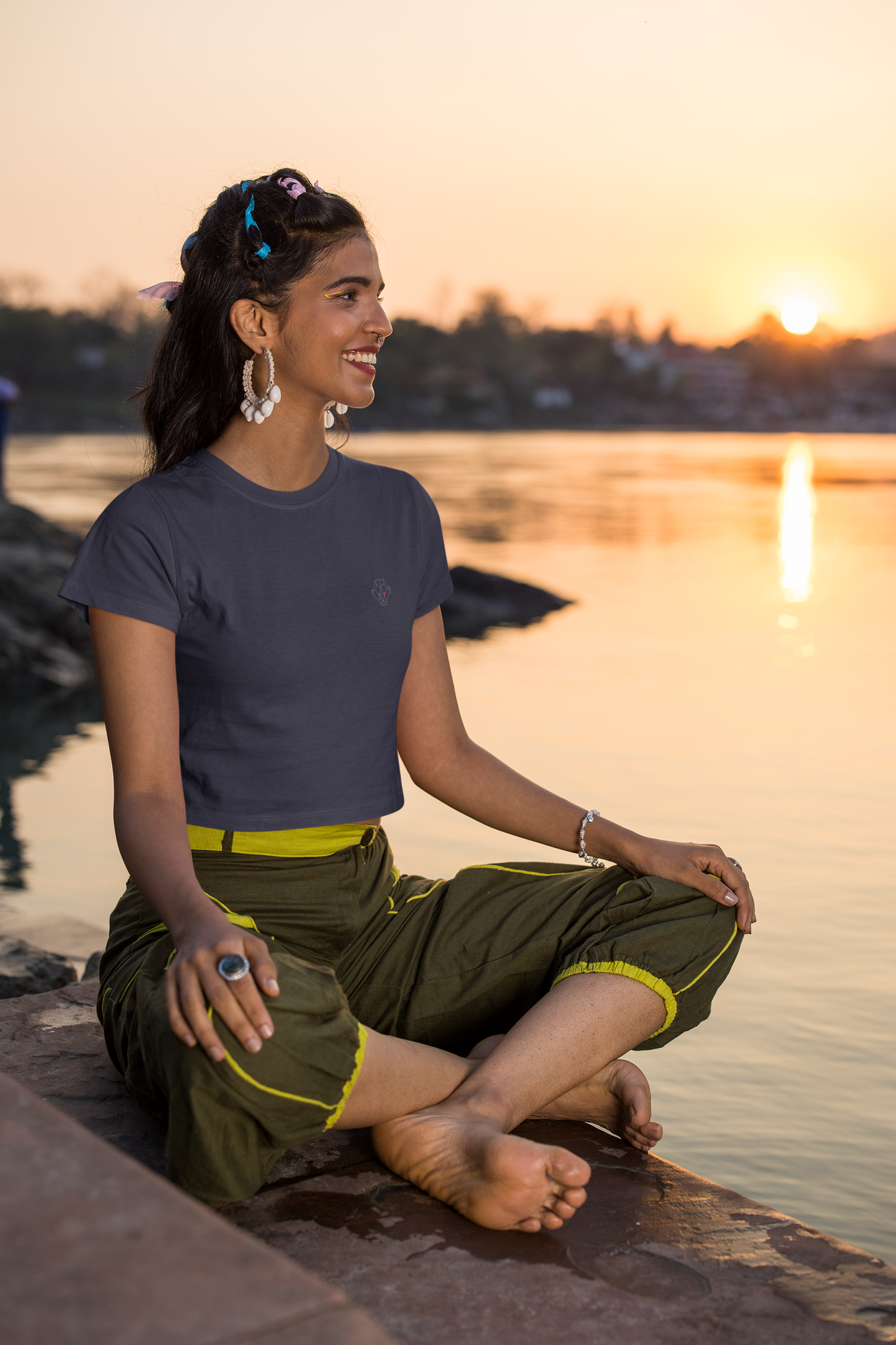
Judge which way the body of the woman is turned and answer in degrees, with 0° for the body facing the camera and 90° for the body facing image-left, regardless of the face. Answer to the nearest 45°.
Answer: approximately 315°

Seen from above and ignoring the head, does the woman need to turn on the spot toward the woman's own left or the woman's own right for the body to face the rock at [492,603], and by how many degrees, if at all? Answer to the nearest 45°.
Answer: approximately 135° to the woman's own left

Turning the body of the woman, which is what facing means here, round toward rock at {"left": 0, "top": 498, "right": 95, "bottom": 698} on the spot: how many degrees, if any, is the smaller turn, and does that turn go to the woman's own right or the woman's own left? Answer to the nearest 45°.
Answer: approximately 135° to the woman's own left

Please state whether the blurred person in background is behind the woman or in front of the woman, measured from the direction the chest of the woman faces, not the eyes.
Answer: behind

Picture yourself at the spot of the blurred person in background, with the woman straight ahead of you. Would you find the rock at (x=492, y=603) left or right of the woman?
left

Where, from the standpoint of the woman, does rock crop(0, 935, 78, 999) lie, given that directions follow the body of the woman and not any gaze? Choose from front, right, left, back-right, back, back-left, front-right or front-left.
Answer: back
